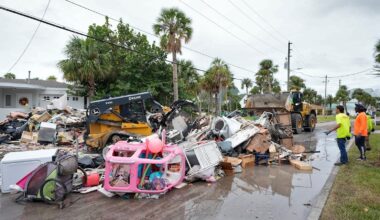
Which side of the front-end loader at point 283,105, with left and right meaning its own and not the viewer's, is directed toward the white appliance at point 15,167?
front

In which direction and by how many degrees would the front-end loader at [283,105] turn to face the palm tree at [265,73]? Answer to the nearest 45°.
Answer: approximately 135° to its right

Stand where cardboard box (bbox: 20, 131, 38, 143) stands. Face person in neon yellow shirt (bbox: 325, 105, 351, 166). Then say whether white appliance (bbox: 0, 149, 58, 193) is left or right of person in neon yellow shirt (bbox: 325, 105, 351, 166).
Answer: right

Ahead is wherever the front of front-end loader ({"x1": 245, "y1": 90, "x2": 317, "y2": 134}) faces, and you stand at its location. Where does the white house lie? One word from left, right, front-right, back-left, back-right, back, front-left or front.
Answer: front-right

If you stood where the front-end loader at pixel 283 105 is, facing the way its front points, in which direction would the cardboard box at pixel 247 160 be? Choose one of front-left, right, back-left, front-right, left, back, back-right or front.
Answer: front-left

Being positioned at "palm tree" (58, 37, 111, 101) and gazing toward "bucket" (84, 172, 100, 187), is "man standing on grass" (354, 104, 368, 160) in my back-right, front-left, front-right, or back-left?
front-left

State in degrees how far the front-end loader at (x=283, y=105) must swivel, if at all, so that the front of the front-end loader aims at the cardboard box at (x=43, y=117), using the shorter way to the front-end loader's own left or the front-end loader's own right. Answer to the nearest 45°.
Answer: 0° — it already faces it

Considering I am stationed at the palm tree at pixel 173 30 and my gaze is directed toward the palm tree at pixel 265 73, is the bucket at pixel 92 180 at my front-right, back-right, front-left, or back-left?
back-right

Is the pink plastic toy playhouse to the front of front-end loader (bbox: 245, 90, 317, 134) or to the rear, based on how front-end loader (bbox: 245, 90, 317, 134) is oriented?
to the front
